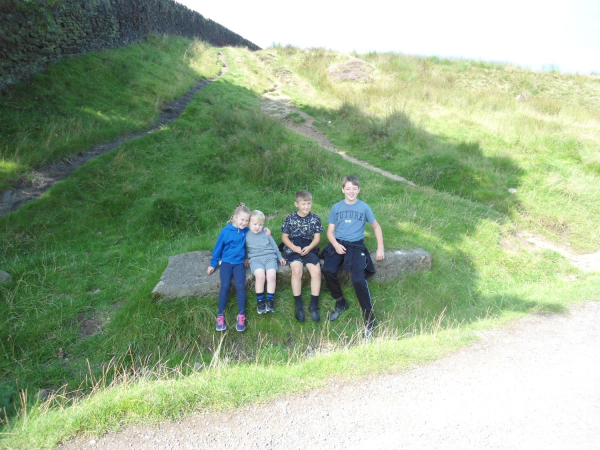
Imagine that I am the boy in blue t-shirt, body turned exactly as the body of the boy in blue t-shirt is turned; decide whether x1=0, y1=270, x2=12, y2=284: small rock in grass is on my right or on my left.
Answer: on my right

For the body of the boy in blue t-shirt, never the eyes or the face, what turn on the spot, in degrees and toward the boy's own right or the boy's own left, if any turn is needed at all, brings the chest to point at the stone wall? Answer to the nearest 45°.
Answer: approximately 135° to the boy's own right

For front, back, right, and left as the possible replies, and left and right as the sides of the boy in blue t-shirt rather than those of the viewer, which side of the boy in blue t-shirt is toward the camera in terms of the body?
front

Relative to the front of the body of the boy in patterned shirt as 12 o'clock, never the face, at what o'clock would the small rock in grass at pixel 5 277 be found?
The small rock in grass is roughly at 3 o'clock from the boy in patterned shirt.

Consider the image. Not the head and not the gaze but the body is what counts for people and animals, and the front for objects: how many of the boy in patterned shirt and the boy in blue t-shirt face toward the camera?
2

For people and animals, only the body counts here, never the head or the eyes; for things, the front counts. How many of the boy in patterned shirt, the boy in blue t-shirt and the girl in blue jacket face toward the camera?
3

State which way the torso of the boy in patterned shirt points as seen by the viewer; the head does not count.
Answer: toward the camera

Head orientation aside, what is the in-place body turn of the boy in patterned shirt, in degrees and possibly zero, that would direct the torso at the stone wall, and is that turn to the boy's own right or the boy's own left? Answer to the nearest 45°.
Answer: approximately 135° to the boy's own right
